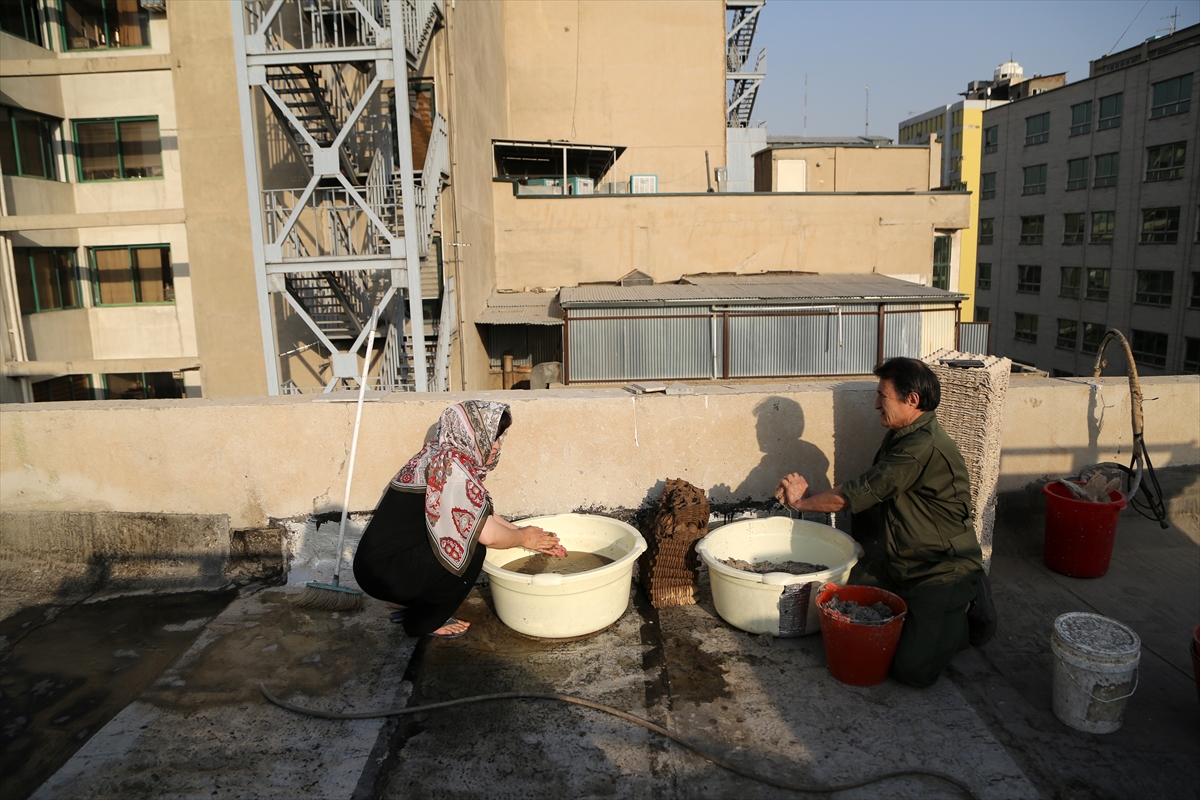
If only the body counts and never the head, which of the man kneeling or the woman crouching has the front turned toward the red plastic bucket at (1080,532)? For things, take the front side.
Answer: the woman crouching

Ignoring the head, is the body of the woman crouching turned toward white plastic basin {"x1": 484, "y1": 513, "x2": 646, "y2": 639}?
yes

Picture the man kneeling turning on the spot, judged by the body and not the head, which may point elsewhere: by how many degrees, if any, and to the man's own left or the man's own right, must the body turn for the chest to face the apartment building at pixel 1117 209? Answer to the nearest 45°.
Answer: approximately 90° to the man's own right

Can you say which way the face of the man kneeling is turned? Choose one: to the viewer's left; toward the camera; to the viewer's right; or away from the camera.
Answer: to the viewer's left

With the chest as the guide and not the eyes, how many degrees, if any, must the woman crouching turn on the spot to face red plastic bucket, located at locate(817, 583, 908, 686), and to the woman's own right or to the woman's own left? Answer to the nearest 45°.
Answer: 0° — they already face it

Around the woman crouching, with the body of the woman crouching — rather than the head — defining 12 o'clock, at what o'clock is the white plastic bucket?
The white plastic bucket is roughly at 1 o'clock from the woman crouching.

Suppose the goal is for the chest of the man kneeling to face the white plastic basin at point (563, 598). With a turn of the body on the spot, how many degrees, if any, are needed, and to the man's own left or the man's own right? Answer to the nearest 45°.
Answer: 0° — they already face it

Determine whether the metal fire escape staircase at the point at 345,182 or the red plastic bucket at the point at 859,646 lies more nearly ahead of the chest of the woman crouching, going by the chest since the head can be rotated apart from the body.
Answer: the red plastic bucket

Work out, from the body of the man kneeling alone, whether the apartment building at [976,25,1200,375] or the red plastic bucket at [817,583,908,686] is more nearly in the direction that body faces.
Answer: the red plastic bucket

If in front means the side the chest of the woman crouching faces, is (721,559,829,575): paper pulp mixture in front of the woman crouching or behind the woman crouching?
in front

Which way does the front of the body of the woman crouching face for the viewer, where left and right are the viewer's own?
facing to the right of the viewer

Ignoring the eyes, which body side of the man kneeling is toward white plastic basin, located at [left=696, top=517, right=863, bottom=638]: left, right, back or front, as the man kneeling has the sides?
front

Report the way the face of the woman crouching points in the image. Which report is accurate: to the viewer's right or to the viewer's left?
to the viewer's right

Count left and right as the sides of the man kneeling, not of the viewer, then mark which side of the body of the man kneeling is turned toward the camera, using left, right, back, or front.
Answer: left

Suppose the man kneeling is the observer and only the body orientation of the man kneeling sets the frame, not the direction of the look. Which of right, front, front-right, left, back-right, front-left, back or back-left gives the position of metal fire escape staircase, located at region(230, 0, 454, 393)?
front-right

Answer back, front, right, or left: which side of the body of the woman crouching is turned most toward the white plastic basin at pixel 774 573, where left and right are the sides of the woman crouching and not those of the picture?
front

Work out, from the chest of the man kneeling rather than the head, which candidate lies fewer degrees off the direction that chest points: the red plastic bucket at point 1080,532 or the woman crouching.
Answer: the woman crouching

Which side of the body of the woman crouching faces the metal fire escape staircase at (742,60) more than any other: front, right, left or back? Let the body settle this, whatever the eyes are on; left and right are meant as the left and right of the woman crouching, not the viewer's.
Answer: left
